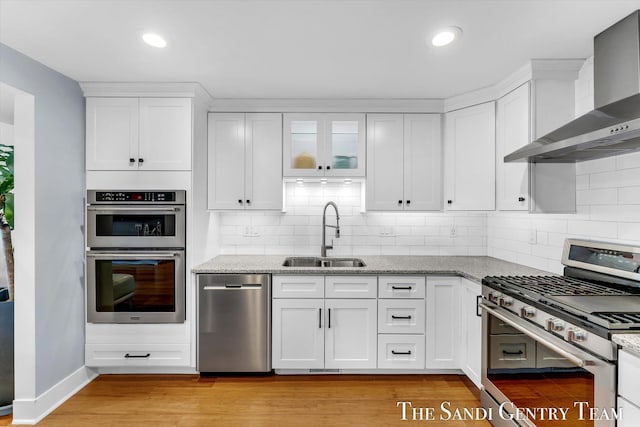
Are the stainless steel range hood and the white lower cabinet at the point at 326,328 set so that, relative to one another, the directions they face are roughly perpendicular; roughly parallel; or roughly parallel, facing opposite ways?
roughly perpendicular

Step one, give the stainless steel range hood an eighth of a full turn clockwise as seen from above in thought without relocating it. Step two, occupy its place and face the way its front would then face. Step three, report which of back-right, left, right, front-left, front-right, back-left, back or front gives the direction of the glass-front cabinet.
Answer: front

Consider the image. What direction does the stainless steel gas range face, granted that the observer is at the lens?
facing the viewer and to the left of the viewer

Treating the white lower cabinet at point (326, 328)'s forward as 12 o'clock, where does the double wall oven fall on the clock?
The double wall oven is roughly at 3 o'clock from the white lower cabinet.

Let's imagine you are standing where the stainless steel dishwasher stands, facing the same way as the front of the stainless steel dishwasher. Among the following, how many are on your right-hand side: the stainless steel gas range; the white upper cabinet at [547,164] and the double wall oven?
1

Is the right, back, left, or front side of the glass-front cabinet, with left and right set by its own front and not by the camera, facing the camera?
front

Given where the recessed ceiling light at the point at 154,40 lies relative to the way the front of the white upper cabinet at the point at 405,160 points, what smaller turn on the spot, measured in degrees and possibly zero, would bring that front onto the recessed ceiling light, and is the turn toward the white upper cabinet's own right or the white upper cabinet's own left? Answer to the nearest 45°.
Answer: approximately 45° to the white upper cabinet's own right

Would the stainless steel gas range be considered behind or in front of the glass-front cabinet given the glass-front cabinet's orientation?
in front

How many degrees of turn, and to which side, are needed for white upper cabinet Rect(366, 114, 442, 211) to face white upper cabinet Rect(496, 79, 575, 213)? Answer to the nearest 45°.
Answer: approximately 45° to its left

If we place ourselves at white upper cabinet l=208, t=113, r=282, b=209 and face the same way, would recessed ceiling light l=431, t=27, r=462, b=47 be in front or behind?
in front

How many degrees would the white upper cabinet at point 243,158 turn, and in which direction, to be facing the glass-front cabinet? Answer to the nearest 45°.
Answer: approximately 90° to its left

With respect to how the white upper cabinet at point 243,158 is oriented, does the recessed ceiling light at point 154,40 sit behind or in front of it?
in front

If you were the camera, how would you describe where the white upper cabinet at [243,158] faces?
facing the viewer
